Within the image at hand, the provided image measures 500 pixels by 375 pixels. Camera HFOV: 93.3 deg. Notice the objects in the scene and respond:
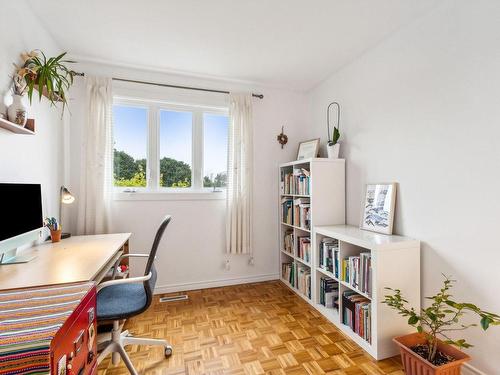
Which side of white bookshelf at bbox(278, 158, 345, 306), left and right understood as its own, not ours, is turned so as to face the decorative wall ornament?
right

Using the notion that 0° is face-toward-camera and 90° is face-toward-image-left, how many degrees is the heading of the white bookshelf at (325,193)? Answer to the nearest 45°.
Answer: approximately 45°

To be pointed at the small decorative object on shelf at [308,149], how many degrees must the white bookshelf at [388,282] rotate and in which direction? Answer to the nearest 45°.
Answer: approximately 90° to its right

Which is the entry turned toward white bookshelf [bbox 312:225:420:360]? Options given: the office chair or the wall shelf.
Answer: the wall shelf

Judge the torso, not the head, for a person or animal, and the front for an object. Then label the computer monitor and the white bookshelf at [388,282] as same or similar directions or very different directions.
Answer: very different directions

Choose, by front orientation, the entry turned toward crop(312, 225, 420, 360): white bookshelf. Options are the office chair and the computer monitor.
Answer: the computer monitor

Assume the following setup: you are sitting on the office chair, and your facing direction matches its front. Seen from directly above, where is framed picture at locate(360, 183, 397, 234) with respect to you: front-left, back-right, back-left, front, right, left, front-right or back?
back

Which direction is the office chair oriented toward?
to the viewer's left

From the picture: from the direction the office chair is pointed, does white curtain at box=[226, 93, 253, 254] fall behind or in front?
behind

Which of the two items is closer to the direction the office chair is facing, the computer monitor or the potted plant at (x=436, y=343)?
the computer monitor

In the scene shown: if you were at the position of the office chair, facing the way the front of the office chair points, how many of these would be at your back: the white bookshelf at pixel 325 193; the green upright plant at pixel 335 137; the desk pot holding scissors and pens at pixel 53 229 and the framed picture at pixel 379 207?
3

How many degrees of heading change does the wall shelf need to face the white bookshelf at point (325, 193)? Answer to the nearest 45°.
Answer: approximately 45° to its left

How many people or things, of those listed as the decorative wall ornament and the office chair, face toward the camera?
1

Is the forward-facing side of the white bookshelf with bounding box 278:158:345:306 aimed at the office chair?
yes

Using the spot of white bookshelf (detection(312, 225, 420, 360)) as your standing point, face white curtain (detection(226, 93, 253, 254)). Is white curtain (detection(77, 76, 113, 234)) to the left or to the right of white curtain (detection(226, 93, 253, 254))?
left
